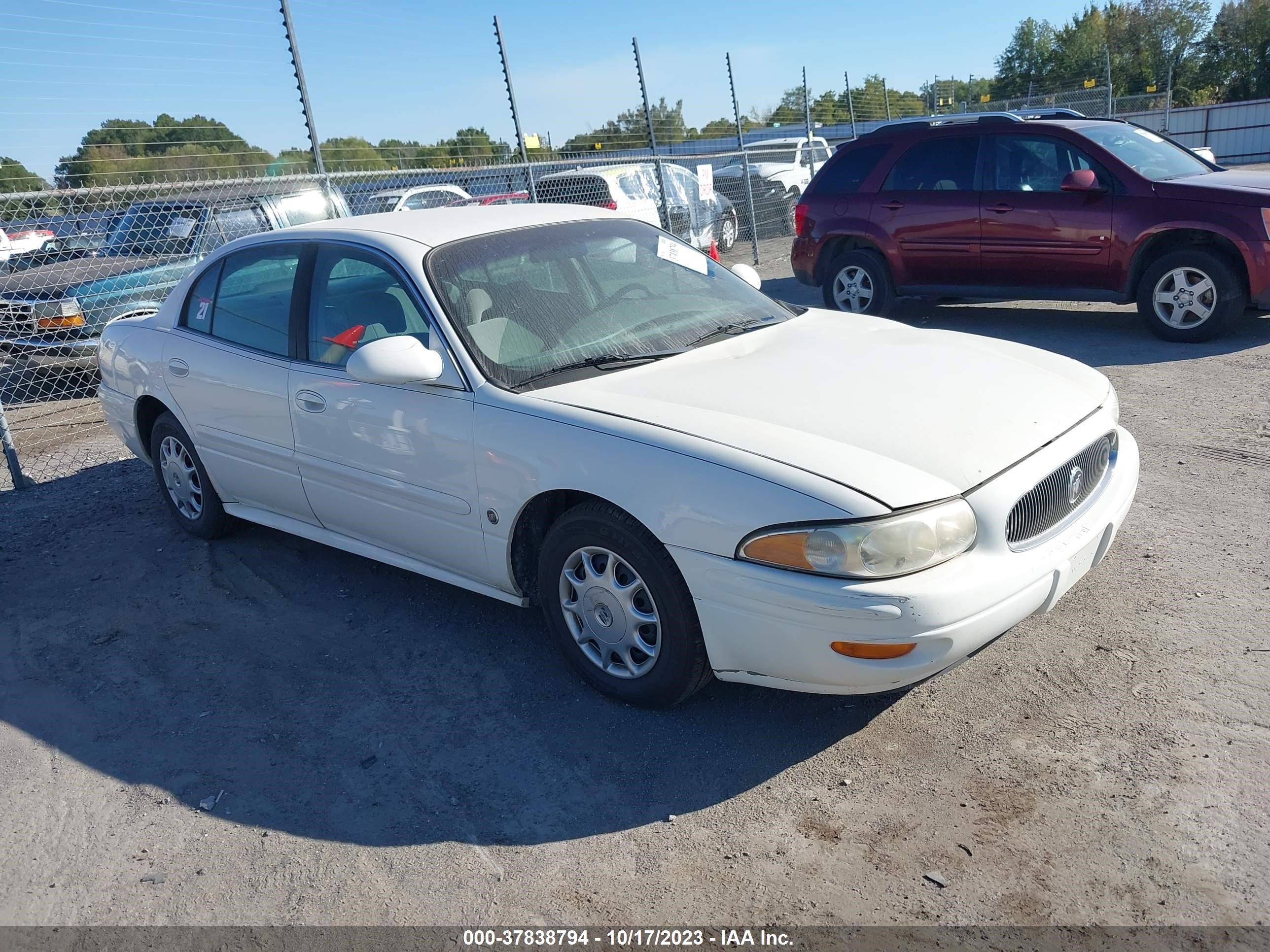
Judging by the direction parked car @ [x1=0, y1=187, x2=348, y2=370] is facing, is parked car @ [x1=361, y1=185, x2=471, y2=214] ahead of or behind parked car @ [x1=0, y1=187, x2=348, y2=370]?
behind

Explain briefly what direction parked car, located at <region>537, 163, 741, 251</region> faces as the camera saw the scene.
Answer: facing away from the viewer and to the right of the viewer

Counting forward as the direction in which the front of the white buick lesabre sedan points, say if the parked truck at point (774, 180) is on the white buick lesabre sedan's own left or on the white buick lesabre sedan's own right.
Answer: on the white buick lesabre sedan's own left

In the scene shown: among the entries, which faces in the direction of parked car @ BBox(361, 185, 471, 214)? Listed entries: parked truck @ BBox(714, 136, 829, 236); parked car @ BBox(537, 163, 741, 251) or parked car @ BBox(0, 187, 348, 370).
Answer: parked truck @ BBox(714, 136, 829, 236)

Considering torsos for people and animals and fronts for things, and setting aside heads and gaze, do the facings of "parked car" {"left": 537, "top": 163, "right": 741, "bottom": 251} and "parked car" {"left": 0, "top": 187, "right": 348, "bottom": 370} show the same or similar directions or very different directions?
very different directions

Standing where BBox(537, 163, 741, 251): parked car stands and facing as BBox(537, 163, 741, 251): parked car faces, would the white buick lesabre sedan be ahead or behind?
behind

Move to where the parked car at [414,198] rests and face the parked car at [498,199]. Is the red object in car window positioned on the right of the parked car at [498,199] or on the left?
right

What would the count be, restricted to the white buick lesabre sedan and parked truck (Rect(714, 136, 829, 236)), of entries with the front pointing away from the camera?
0

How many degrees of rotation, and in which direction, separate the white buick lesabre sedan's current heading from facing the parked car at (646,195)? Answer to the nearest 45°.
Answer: approximately 135° to its left

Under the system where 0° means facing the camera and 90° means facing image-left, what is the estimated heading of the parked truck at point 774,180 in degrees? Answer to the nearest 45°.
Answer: approximately 45°

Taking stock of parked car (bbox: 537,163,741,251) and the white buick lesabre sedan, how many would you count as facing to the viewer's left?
0

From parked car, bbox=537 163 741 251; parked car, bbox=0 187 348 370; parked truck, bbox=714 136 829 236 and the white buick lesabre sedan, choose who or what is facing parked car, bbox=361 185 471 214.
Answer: parked truck, bbox=714 136 829 236

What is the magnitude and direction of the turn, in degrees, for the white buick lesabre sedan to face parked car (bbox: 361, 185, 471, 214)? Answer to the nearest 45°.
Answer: approximately 135° to its left

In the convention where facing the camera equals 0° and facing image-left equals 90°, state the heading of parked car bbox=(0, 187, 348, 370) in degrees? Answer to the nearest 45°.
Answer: approximately 45°

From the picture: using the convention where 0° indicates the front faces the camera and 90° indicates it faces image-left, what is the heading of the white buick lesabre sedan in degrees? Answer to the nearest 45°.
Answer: approximately 315°
